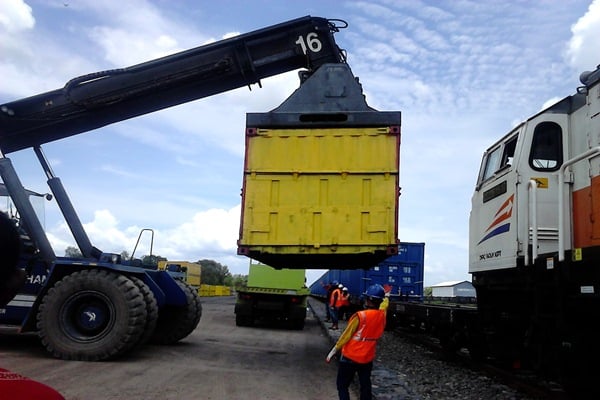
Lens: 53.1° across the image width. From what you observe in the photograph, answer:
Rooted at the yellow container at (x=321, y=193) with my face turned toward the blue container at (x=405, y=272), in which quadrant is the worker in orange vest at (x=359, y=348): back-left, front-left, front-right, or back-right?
back-right

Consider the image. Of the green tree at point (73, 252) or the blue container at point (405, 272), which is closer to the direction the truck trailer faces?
the blue container
